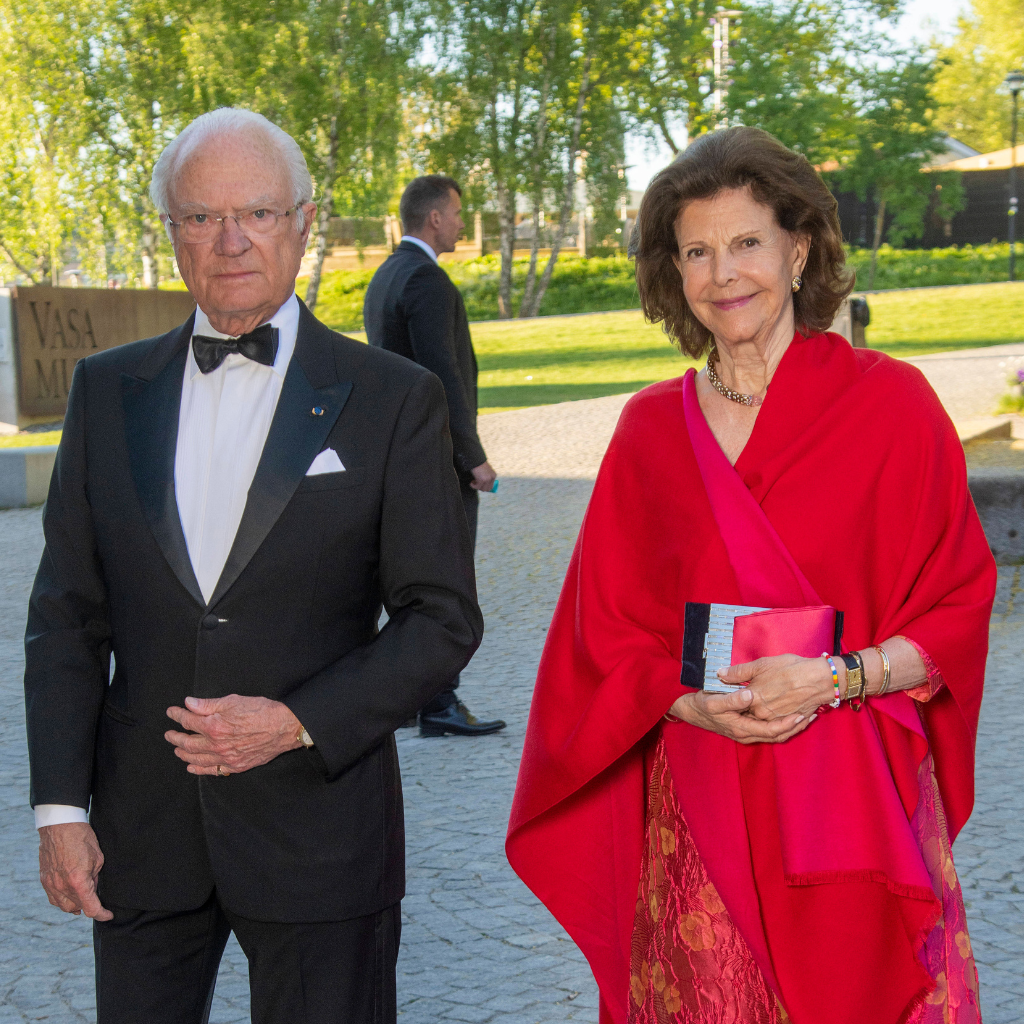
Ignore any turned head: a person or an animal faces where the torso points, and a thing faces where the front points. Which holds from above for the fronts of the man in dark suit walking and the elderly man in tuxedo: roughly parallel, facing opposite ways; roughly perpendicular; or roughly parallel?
roughly perpendicular

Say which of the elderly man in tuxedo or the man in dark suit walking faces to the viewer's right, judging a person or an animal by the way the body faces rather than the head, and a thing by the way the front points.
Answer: the man in dark suit walking

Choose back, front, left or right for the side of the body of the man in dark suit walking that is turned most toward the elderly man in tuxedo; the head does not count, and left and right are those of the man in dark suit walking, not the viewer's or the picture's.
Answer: right

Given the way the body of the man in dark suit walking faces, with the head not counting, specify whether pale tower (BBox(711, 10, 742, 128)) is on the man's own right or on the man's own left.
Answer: on the man's own left

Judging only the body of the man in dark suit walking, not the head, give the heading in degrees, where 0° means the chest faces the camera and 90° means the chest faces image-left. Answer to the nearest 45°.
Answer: approximately 270°

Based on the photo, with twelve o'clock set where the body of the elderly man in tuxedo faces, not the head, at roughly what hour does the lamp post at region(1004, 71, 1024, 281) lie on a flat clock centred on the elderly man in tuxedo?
The lamp post is roughly at 7 o'clock from the elderly man in tuxedo.

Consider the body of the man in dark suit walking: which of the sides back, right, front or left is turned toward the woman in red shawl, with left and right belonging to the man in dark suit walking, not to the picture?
right

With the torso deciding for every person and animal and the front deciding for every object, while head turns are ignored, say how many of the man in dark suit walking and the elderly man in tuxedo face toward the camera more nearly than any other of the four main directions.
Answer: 1

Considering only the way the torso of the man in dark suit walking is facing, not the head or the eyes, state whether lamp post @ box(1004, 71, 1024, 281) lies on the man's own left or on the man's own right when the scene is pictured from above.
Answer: on the man's own left

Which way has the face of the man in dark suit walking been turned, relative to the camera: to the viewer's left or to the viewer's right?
to the viewer's right

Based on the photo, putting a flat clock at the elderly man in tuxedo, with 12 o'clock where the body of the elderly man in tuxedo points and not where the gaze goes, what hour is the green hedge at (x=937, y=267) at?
The green hedge is roughly at 7 o'clock from the elderly man in tuxedo.
